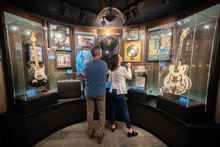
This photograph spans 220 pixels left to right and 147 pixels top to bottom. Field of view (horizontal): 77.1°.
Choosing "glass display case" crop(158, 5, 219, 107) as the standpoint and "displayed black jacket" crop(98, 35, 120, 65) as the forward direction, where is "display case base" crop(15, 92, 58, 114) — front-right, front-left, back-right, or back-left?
front-left

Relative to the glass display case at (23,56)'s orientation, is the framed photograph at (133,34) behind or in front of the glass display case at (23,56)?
in front

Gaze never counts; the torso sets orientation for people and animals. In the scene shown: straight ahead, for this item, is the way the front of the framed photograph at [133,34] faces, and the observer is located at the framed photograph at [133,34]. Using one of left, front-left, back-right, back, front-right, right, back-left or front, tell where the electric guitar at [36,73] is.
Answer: front-right

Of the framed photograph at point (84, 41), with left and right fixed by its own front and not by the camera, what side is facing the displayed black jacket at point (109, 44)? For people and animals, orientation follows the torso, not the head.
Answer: left

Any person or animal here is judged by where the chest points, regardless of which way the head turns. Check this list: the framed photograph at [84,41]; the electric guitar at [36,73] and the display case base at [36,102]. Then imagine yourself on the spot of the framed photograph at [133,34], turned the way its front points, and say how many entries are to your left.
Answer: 0

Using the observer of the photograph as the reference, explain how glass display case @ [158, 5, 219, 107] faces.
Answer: facing the viewer and to the left of the viewer

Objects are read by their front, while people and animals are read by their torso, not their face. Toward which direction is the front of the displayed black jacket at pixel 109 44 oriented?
toward the camera

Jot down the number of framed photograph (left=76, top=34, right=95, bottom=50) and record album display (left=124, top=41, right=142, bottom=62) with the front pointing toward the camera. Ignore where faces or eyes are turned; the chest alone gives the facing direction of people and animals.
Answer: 2

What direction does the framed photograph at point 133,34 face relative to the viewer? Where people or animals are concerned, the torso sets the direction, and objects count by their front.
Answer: toward the camera

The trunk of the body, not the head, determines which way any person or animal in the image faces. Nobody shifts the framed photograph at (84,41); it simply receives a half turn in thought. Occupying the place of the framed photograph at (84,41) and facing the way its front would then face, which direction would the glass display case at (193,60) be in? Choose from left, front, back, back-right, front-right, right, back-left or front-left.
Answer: back-right

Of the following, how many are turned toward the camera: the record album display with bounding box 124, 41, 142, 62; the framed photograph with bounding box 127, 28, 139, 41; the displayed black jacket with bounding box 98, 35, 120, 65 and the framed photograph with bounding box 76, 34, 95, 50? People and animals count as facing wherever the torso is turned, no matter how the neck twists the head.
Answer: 4

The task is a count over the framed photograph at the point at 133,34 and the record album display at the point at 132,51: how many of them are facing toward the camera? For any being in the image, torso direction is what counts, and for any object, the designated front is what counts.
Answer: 2

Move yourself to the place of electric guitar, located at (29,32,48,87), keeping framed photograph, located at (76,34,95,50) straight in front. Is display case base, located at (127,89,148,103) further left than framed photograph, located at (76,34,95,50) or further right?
right

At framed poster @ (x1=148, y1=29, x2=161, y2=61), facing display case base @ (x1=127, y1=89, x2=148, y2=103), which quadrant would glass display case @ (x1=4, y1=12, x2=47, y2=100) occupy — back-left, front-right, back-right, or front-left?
front-right

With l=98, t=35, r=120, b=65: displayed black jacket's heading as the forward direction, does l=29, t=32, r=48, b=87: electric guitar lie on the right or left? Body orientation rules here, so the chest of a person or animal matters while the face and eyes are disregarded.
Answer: on its right

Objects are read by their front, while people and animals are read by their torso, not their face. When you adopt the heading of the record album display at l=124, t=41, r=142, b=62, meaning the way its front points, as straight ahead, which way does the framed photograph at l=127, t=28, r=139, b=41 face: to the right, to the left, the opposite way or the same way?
the same way

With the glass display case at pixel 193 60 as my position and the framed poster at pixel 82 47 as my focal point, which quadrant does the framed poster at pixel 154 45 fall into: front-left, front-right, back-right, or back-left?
front-right
